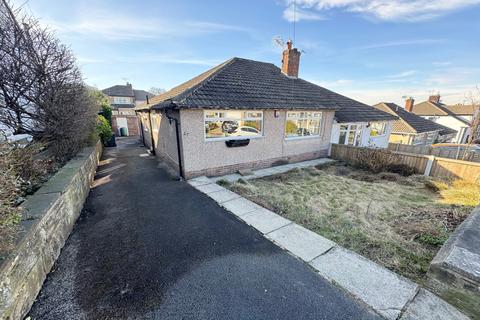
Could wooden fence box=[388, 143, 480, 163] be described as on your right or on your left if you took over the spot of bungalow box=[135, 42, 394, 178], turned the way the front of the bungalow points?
on your left

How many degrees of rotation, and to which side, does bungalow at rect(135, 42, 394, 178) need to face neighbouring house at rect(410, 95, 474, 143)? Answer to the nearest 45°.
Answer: approximately 90° to its left

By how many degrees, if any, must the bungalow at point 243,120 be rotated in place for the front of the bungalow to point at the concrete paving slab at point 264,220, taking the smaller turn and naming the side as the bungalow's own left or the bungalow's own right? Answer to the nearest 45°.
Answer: approximately 45° to the bungalow's own right

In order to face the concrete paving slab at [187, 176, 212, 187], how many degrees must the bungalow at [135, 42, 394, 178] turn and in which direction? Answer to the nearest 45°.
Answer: approximately 90° to its right

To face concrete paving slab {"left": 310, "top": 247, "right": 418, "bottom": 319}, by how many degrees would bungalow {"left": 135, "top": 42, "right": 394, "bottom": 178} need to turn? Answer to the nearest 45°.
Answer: approximately 45° to its right

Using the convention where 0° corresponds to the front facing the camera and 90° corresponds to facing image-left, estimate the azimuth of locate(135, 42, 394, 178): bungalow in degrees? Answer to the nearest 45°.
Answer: approximately 315°

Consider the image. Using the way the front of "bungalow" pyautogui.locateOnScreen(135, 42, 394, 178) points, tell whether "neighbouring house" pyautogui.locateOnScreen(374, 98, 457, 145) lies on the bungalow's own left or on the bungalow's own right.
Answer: on the bungalow's own left

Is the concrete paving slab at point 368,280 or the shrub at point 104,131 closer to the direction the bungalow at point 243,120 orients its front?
the concrete paving slab

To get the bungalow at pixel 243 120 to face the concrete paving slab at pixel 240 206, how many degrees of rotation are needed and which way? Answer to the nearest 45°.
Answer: approximately 45° to its right

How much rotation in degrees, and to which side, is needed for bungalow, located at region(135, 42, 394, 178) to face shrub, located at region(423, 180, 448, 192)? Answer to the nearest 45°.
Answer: approximately 45° to its left

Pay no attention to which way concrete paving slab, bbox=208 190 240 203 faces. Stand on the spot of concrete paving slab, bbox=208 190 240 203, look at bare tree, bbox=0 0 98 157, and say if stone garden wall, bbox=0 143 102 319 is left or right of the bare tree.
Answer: left
